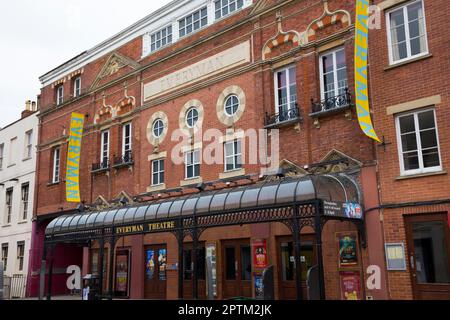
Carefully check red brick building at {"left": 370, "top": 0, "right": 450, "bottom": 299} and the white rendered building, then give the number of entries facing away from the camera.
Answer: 0

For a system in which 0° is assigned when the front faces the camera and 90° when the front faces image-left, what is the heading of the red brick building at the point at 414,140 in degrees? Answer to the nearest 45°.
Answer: approximately 45°

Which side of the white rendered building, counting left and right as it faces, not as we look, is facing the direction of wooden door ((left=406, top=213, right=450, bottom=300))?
left

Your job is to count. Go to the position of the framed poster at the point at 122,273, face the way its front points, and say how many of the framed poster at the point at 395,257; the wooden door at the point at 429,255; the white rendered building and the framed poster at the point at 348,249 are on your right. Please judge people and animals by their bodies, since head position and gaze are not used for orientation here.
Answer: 1

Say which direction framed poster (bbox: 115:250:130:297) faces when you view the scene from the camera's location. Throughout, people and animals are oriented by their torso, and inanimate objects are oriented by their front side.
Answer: facing the viewer and to the left of the viewer

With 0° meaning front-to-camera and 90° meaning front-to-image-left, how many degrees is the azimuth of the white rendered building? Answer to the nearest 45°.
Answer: approximately 45°

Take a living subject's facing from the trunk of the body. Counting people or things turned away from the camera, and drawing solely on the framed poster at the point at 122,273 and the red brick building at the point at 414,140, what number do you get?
0

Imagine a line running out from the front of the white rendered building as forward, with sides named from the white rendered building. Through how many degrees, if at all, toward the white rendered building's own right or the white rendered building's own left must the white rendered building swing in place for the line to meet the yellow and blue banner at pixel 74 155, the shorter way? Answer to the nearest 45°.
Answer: approximately 45° to the white rendered building's own left
